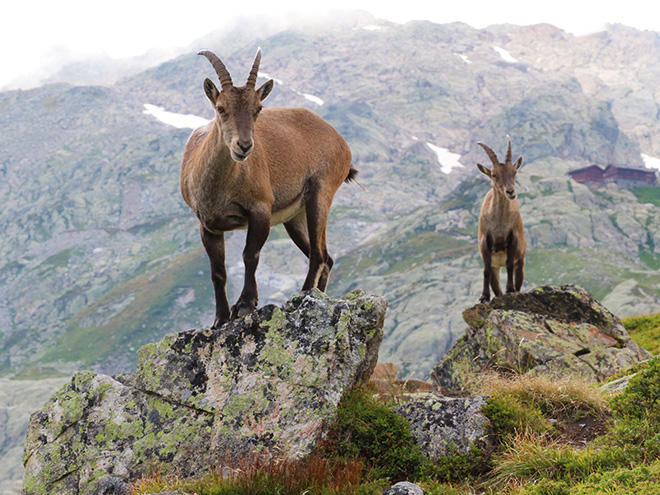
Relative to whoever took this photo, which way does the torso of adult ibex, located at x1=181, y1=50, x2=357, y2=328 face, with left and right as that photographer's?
facing the viewer and to the left of the viewer

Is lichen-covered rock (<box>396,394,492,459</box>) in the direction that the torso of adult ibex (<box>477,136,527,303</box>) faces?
yes

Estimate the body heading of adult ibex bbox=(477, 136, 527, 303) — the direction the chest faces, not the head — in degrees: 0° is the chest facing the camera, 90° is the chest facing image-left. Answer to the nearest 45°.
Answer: approximately 0°

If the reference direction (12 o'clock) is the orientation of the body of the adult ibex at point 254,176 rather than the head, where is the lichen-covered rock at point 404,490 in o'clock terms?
The lichen-covered rock is roughly at 10 o'clock from the adult ibex.

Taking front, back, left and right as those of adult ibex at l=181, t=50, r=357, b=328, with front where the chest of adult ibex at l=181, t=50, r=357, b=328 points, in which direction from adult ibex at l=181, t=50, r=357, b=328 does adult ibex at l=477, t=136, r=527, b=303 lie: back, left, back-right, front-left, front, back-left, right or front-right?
back

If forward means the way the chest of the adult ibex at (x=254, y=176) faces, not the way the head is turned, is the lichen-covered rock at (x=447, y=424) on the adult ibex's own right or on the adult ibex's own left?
on the adult ibex's own left

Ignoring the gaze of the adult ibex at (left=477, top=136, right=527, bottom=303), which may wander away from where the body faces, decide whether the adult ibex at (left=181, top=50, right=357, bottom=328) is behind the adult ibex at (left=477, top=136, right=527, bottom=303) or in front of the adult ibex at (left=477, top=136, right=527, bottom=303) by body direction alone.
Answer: in front

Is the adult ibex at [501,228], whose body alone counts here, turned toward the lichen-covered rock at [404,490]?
yes

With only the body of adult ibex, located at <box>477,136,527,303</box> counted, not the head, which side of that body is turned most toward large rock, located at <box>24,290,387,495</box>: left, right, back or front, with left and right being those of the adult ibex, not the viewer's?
front

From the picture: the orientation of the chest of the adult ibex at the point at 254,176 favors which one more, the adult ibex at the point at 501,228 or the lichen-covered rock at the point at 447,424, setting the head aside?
the lichen-covered rock
